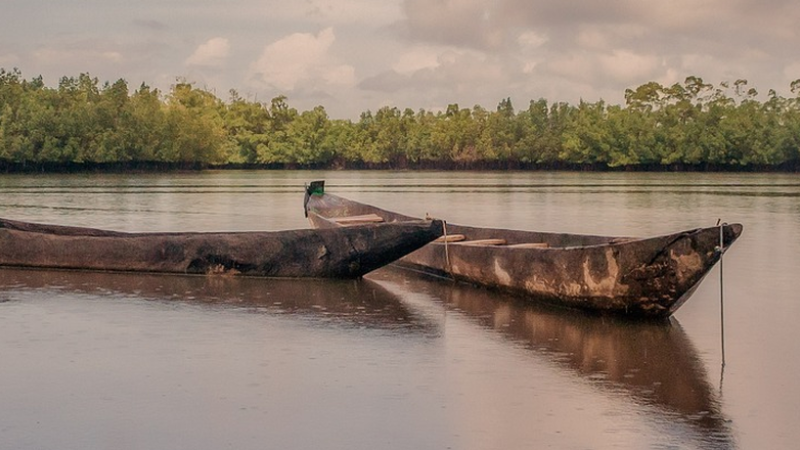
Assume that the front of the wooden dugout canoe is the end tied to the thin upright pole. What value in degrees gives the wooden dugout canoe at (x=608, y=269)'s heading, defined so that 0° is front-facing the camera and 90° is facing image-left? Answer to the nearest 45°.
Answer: approximately 315°
